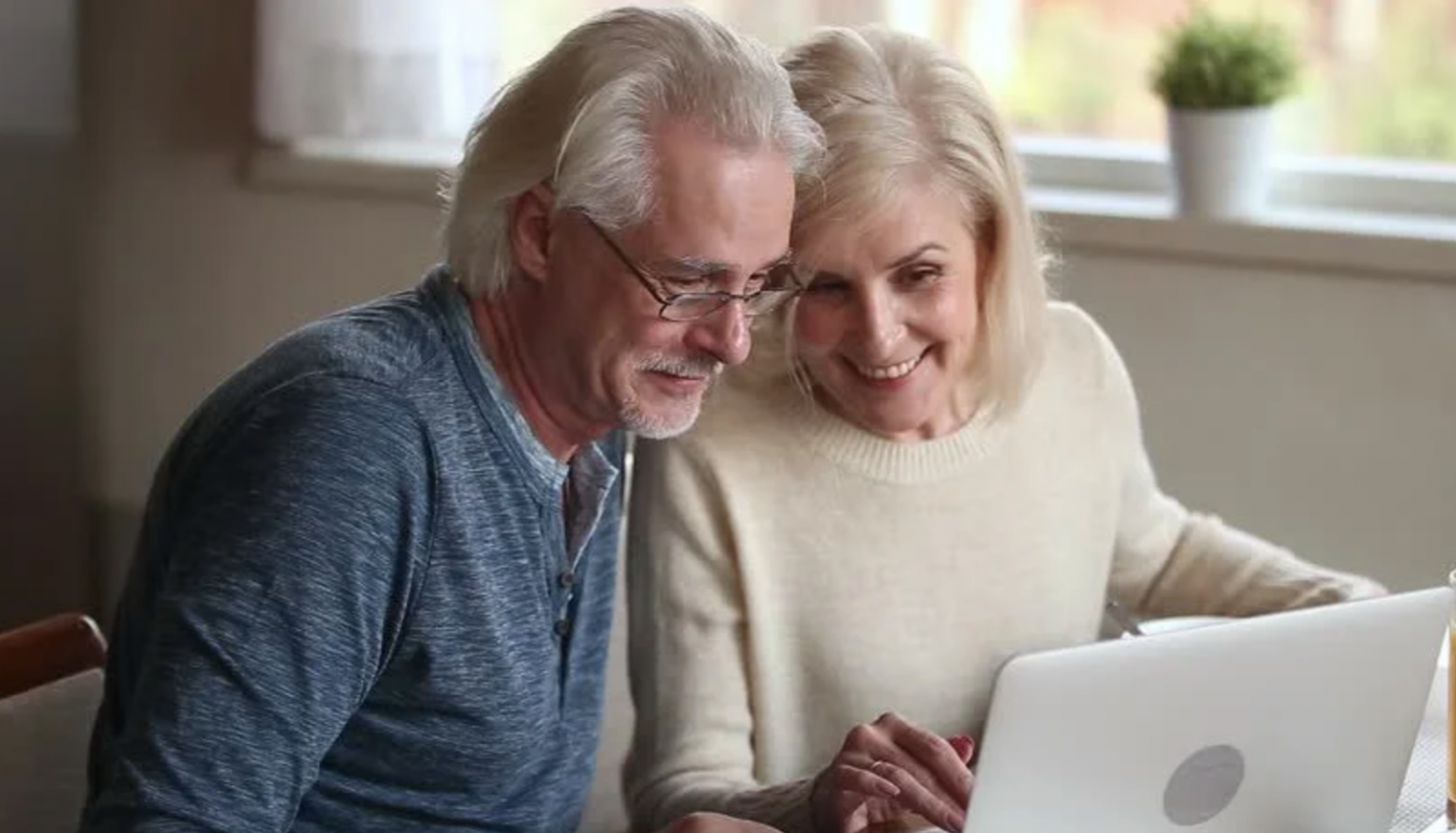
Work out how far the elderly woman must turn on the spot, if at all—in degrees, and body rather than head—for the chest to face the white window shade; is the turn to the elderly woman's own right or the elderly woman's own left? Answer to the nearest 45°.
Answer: approximately 135° to the elderly woman's own right

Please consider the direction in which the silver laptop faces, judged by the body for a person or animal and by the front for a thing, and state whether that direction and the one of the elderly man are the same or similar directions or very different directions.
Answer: very different directions

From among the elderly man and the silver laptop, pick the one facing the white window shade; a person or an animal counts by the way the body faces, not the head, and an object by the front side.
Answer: the silver laptop

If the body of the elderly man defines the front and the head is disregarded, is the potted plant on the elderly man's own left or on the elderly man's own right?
on the elderly man's own left

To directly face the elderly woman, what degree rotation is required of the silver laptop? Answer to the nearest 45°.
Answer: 0° — it already faces them

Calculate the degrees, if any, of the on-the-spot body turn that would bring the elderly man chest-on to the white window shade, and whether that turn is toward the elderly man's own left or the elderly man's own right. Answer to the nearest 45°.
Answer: approximately 135° to the elderly man's own left

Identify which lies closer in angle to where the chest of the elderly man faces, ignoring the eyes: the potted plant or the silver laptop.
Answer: the silver laptop

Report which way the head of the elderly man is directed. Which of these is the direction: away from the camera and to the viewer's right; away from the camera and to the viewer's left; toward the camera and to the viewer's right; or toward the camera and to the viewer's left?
toward the camera and to the viewer's right

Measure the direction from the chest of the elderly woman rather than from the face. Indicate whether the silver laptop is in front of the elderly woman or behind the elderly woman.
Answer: in front

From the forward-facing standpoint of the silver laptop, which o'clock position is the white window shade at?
The white window shade is roughly at 12 o'clock from the silver laptop.

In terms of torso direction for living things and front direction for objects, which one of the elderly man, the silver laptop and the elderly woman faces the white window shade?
the silver laptop

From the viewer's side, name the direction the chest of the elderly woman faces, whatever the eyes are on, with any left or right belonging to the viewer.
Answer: facing the viewer

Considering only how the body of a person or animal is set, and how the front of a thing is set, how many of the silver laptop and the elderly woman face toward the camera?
1

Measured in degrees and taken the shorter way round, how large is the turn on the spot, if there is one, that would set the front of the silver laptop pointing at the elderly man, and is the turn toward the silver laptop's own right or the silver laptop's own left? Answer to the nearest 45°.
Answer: approximately 45° to the silver laptop's own left

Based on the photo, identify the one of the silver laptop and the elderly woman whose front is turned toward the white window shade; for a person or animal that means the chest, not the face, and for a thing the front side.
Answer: the silver laptop

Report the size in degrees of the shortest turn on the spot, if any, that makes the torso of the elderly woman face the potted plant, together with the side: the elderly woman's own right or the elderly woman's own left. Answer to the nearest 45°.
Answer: approximately 180°
